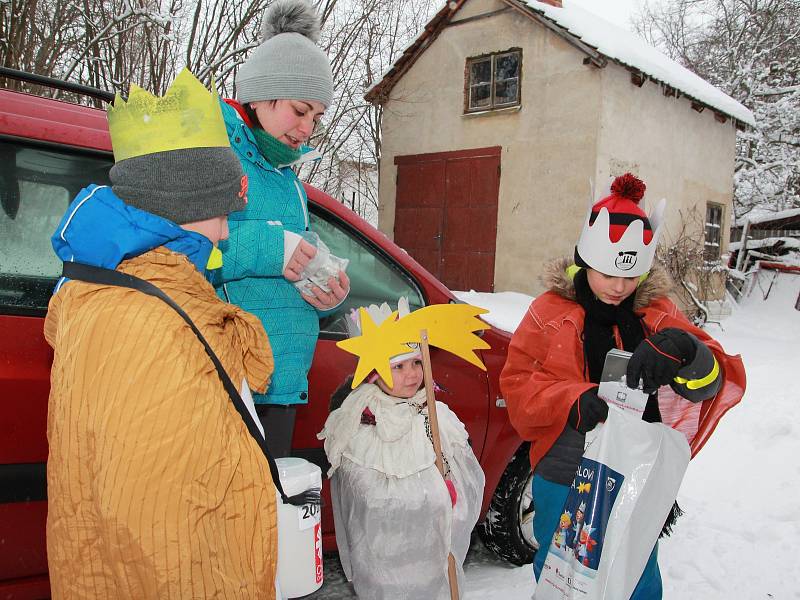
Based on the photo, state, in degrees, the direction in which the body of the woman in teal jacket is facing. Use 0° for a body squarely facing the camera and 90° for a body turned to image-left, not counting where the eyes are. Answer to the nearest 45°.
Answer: approximately 315°

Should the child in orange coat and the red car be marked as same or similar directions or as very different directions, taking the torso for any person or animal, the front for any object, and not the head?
very different directions

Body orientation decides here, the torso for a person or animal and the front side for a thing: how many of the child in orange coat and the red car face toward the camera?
1

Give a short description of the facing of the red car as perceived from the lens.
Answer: facing away from the viewer and to the right of the viewer

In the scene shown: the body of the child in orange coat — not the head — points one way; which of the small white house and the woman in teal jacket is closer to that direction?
the woman in teal jacket

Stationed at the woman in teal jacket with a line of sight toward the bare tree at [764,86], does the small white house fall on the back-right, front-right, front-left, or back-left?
front-left

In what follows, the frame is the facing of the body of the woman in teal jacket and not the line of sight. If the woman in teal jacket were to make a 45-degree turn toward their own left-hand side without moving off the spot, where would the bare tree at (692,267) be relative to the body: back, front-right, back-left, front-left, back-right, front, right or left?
front-left

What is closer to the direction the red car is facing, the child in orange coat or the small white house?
the small white house

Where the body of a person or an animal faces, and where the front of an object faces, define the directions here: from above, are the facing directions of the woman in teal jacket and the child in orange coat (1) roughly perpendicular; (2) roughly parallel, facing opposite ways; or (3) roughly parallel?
roughly perpendicular

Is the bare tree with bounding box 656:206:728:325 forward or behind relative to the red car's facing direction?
forward

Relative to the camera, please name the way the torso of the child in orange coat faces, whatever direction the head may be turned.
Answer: toward the camera

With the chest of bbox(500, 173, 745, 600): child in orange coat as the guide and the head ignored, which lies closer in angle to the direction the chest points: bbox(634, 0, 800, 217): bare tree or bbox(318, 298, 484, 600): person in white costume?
the person in white costume

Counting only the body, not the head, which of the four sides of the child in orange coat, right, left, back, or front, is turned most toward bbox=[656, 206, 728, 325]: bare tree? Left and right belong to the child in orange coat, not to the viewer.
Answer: back

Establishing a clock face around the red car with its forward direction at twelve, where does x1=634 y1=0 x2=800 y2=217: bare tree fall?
The bare tree is roughly at 12 o'clock from the red car.
